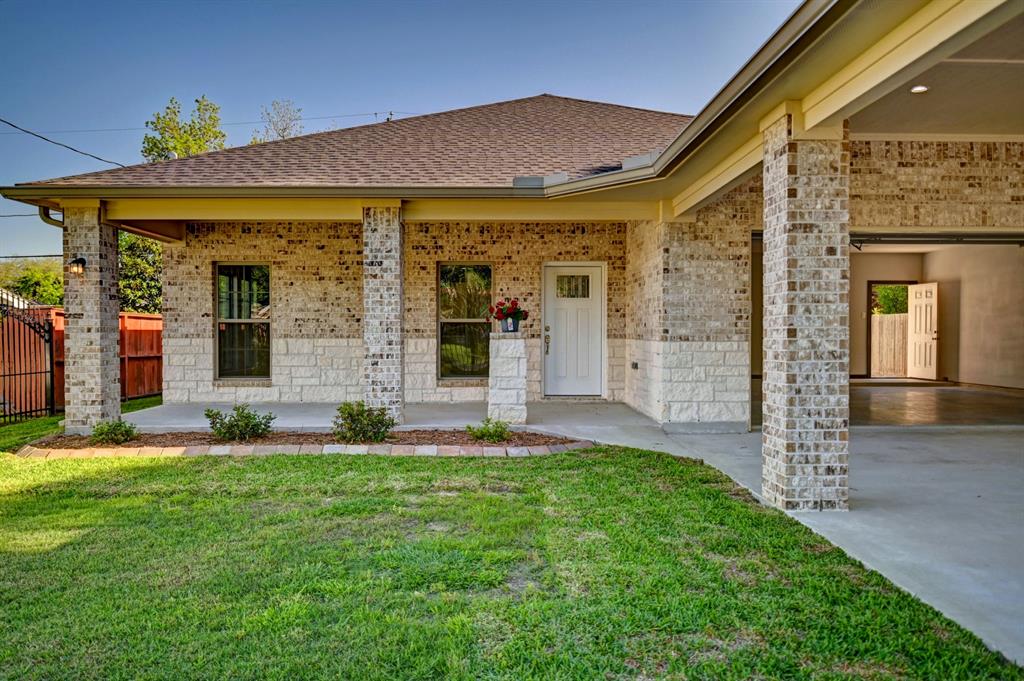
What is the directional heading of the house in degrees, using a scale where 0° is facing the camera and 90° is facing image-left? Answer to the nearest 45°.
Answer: approximately 0°

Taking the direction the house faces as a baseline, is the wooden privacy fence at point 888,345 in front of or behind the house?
behind

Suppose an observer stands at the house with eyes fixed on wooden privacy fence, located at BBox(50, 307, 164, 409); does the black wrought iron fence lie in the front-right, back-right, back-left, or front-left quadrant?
front-left

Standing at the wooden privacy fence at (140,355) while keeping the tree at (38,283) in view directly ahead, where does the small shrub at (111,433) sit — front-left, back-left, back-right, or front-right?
back-left

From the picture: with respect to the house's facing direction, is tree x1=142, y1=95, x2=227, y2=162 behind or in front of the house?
behind

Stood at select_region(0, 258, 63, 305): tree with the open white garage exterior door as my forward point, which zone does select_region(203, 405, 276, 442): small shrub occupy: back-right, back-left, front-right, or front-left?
front-right

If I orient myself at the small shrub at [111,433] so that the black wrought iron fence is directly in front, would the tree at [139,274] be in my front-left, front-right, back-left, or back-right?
front-right

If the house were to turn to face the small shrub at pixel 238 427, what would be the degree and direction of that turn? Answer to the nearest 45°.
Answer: approximately 90° to its right

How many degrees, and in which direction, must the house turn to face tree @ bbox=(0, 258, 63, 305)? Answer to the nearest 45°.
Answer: approximately 135° to its right
